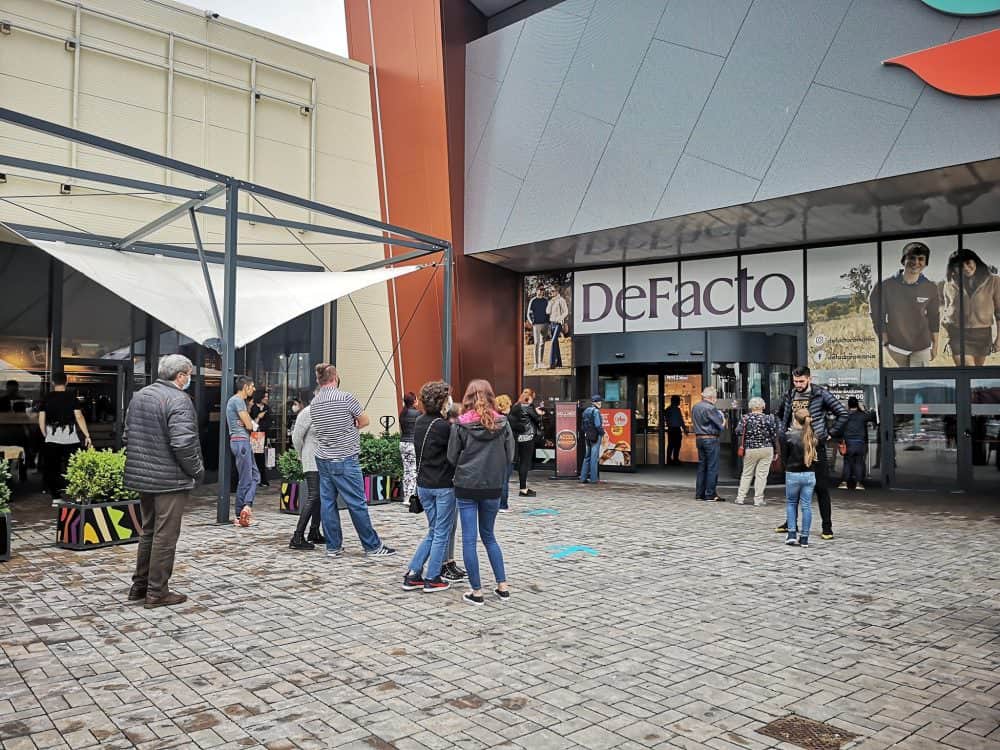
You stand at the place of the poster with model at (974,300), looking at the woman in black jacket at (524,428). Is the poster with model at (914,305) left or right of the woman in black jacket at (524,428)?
right

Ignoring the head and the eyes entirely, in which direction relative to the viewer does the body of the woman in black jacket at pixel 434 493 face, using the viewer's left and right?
facing away from the viewer and to the right of the viewer

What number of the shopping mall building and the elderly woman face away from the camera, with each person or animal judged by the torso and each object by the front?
1

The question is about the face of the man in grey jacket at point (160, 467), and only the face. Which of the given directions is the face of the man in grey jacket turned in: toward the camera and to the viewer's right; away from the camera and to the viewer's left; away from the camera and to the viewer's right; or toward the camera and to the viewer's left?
away from the camera and to the viewer's right

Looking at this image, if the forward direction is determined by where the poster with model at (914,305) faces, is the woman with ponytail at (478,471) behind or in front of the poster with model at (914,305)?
in front

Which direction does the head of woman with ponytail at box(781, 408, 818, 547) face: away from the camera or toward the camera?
away from the camera

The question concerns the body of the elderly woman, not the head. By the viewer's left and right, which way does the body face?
facing away from the viewer

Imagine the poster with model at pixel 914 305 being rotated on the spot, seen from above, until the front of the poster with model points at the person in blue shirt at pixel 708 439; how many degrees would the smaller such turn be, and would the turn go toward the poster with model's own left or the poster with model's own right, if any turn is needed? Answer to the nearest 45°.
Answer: approximately 45° to the poster with model's own right

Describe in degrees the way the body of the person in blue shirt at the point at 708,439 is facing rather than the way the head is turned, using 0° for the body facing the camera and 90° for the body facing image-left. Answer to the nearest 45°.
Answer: approximately 225°

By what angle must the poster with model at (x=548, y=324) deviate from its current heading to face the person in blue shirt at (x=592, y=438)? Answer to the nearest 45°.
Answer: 0° — it already faces them

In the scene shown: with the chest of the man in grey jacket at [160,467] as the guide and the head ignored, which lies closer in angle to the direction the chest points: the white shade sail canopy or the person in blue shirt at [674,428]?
the person in blue shirt

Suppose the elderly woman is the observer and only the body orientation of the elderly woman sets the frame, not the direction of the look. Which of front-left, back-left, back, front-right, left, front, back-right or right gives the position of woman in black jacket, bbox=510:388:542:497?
left

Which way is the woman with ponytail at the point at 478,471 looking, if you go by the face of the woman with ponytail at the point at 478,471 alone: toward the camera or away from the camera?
away from the camera

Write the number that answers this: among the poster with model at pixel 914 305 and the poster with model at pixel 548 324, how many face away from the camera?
0

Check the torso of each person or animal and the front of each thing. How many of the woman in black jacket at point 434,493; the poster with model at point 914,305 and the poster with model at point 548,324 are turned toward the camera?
2

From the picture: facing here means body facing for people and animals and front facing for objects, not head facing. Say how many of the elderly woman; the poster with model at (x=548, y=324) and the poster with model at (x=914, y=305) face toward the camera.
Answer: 2
